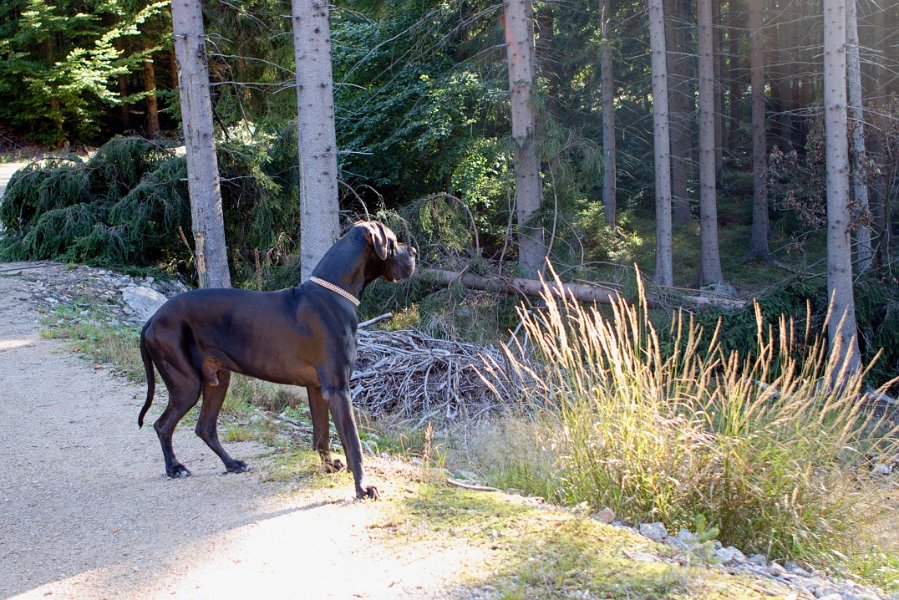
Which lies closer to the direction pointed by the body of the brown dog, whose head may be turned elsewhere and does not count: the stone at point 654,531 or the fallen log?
the stone

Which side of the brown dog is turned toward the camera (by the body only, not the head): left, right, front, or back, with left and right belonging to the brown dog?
right

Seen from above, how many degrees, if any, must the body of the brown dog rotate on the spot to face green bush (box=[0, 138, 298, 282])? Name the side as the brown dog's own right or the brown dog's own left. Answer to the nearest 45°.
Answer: approximately 90° to the brown dog's own left

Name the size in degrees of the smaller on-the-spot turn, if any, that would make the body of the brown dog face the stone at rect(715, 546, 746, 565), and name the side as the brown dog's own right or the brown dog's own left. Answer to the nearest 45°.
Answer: approximately 45° to the brown dog's own right

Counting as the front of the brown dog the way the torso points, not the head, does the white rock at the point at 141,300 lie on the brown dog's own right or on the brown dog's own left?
on the brown dog's own left

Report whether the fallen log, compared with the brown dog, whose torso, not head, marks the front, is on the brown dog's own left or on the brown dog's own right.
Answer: on the brown dog's own left

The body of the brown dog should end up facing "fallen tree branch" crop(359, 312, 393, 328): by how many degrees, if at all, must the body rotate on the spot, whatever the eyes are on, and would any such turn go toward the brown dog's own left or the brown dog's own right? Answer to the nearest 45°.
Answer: approximately 90° to the brown dog's own left

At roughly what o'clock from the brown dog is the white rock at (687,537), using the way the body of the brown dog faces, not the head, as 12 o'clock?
The white rock is roughly at 1 o'clock from the brown dog.

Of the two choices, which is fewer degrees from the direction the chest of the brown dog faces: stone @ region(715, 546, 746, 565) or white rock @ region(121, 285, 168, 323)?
the stone

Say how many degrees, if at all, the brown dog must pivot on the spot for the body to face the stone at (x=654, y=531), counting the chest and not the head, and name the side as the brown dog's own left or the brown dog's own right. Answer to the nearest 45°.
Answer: approximately 45° to the brown dog's own right

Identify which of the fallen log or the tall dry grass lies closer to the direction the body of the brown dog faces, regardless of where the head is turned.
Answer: the tall dry grass
